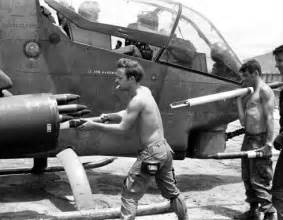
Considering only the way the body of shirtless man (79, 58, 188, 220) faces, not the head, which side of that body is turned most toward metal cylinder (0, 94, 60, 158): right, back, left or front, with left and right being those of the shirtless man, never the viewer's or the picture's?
front

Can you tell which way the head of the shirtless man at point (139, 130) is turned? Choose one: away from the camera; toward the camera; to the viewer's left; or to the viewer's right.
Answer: to the viewer's left

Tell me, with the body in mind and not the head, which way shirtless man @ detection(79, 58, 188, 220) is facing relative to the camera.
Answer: to the viewer's left
